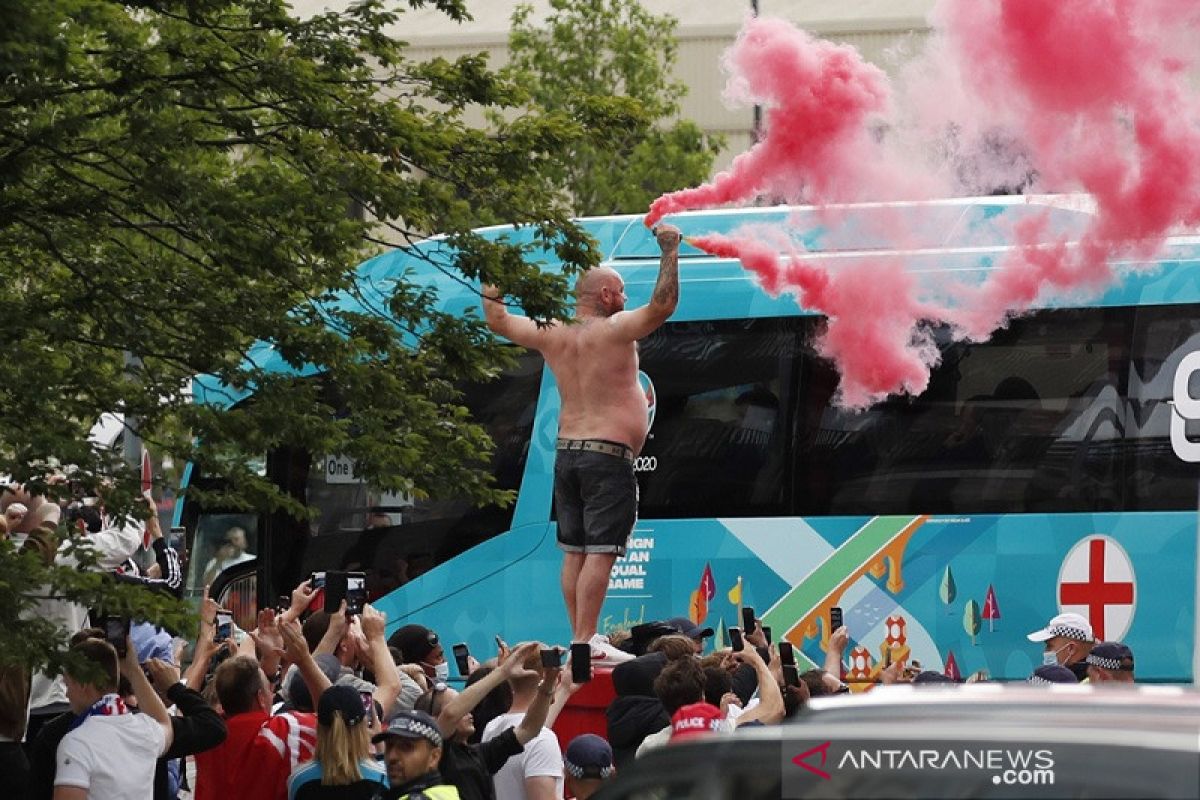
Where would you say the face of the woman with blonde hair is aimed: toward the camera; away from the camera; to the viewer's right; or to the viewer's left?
away from the camera

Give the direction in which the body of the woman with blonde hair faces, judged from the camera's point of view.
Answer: away from the camera

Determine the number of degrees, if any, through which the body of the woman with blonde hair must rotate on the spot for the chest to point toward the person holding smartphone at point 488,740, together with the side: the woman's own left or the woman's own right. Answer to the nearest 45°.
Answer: approximately 45° to the woman's own right

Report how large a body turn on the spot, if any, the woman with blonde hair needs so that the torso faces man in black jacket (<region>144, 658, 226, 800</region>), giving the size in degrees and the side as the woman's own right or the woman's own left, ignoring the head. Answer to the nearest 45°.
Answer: approximately 45° to the woman's own left
